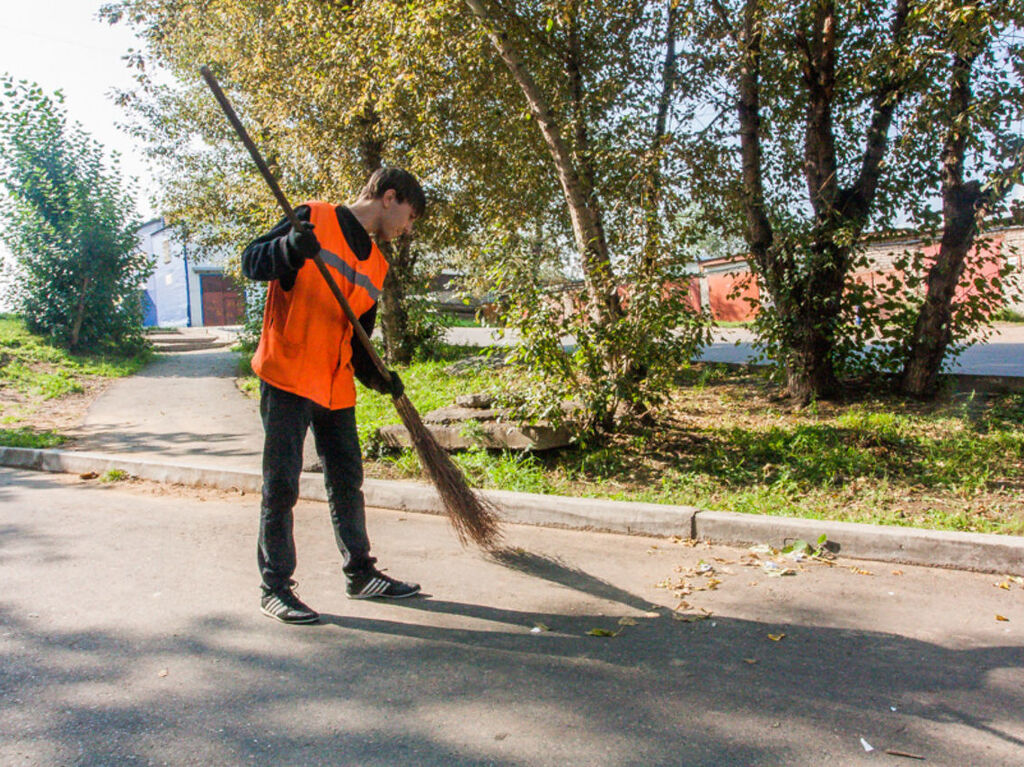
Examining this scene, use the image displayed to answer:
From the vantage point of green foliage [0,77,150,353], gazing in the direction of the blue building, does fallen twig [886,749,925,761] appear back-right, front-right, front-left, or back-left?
back-right

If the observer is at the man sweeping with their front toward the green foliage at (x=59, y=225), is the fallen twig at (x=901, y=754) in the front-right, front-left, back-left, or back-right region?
back-right

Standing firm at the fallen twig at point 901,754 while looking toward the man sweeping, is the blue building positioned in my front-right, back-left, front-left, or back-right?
front-right

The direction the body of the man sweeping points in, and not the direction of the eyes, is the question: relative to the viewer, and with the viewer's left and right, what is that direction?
facing the viewer and to the right of the viewer

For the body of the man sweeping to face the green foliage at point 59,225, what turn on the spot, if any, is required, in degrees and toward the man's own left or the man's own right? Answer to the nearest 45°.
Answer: approximately 135° to the man's own left

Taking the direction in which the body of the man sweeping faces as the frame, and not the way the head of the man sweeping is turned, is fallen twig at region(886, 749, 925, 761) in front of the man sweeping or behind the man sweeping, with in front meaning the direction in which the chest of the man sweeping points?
in front

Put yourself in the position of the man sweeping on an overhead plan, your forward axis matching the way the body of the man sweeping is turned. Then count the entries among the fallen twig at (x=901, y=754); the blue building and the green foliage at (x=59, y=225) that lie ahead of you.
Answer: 1

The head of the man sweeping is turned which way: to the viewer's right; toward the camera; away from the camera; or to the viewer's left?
to the viewer's right

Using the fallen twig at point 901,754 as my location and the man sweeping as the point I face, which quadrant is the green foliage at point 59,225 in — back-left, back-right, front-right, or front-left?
front-right

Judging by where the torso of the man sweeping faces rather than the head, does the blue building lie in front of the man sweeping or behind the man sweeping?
behind

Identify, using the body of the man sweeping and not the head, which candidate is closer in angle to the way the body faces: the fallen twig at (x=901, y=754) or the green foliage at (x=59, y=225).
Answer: the fallen twig
